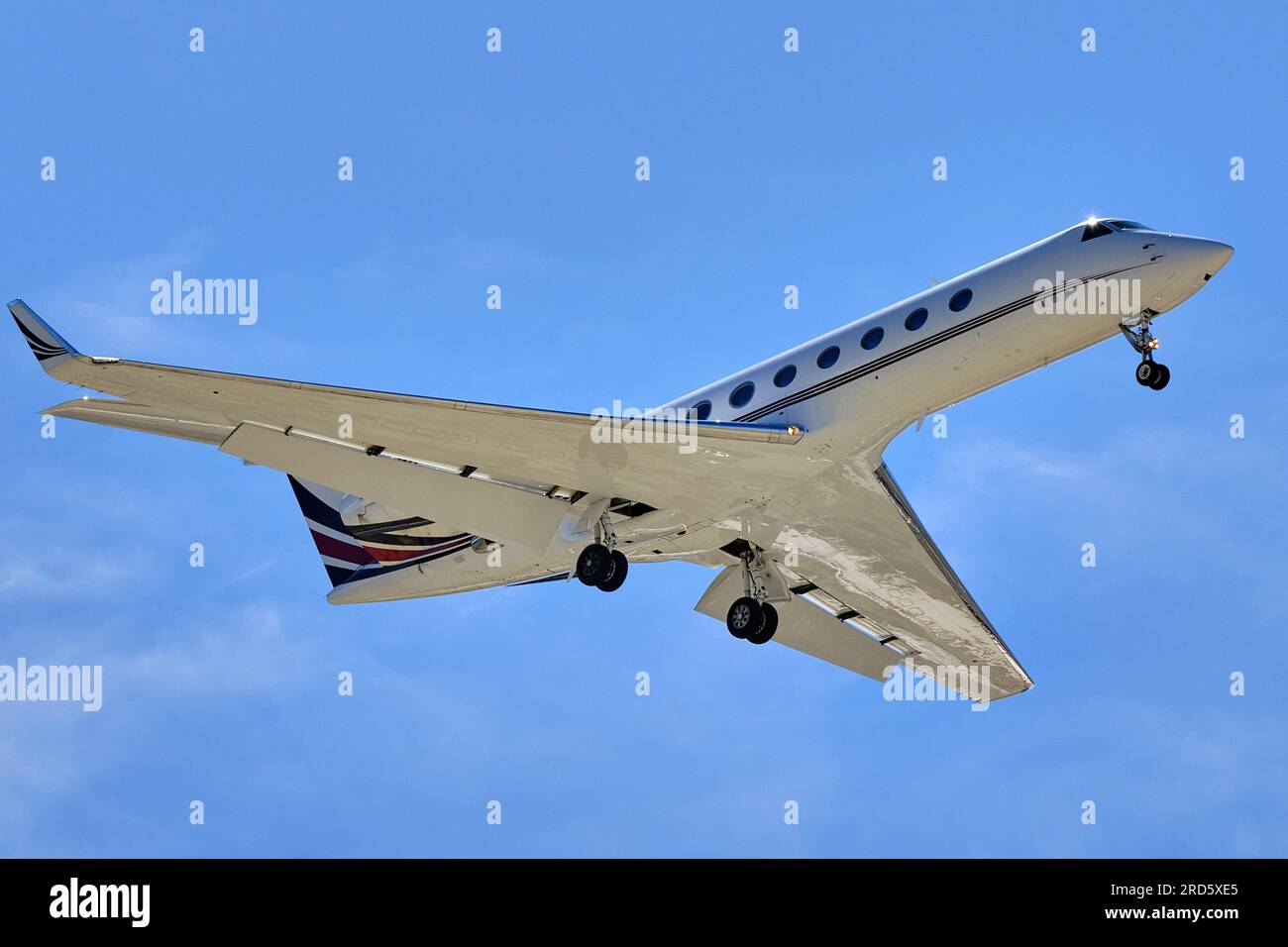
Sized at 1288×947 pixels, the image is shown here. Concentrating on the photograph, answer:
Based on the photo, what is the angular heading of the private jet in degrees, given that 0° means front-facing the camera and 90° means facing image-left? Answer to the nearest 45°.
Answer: approximately 315°
